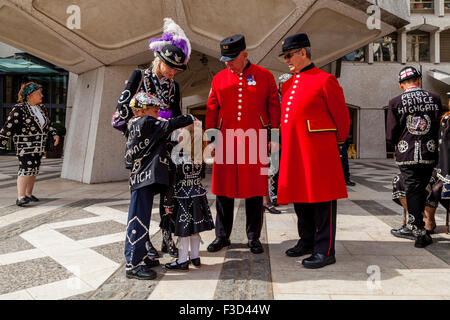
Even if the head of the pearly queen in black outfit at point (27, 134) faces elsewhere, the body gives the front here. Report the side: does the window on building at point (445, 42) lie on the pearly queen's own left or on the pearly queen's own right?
on the pearly queen's own left

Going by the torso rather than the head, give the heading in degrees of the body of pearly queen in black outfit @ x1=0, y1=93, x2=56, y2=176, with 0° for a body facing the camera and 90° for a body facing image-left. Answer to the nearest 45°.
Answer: approximately 315°

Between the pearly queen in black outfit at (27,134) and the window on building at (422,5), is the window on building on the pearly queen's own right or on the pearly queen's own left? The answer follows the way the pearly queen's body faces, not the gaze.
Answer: on the pearly queen's own left

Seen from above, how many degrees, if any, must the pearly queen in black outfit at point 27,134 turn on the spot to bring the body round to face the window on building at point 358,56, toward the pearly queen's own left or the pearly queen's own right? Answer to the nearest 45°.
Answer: approximately 45° to the pearly queen's own left

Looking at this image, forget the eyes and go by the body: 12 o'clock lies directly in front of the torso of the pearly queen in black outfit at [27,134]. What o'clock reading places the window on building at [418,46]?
The window on building is roughly at 10 o'clock from the pearly queen in black outfit.

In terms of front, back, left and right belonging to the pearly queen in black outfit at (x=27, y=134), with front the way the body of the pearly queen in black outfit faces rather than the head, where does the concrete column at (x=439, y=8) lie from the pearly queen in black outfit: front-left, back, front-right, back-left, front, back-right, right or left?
front-left
